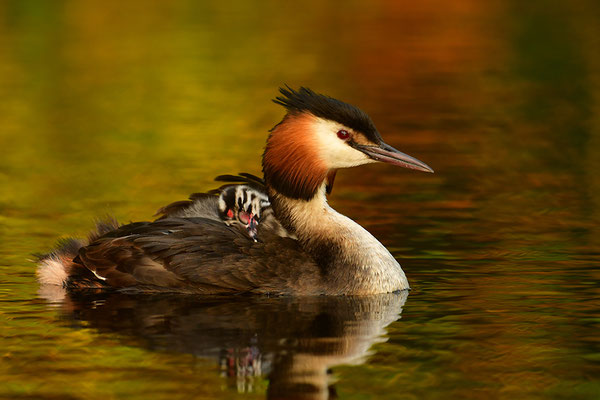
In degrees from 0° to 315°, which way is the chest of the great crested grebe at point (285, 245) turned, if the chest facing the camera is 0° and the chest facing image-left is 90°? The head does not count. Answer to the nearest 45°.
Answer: approximately 270°
